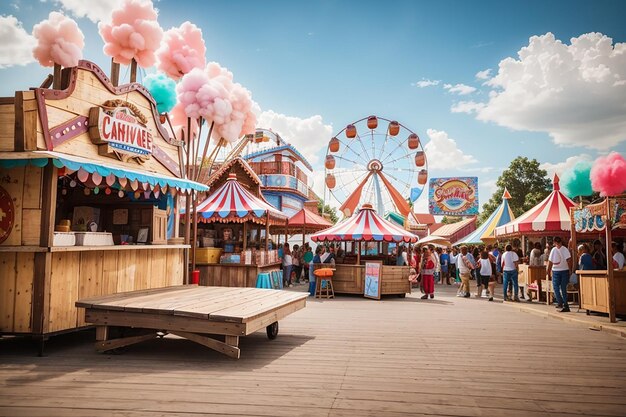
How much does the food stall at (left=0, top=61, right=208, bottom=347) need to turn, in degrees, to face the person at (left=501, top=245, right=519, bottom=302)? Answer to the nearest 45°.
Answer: approximately 45° to its left

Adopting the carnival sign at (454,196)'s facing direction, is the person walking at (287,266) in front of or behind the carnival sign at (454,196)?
in front

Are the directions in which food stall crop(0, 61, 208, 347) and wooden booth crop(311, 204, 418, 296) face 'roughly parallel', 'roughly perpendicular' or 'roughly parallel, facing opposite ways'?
roughly perpendicular

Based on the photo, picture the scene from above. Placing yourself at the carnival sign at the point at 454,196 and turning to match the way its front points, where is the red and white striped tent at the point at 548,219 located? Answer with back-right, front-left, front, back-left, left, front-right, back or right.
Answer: front

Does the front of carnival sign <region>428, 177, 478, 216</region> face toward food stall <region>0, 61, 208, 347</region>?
yes

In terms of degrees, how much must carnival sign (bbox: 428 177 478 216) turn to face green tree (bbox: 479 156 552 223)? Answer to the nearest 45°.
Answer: approximately 135° to its left

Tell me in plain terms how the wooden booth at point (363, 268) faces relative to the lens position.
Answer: facing the viewer

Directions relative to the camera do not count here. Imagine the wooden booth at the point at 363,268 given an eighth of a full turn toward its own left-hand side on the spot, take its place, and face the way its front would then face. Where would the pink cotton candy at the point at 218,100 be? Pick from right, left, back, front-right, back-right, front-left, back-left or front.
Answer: right
